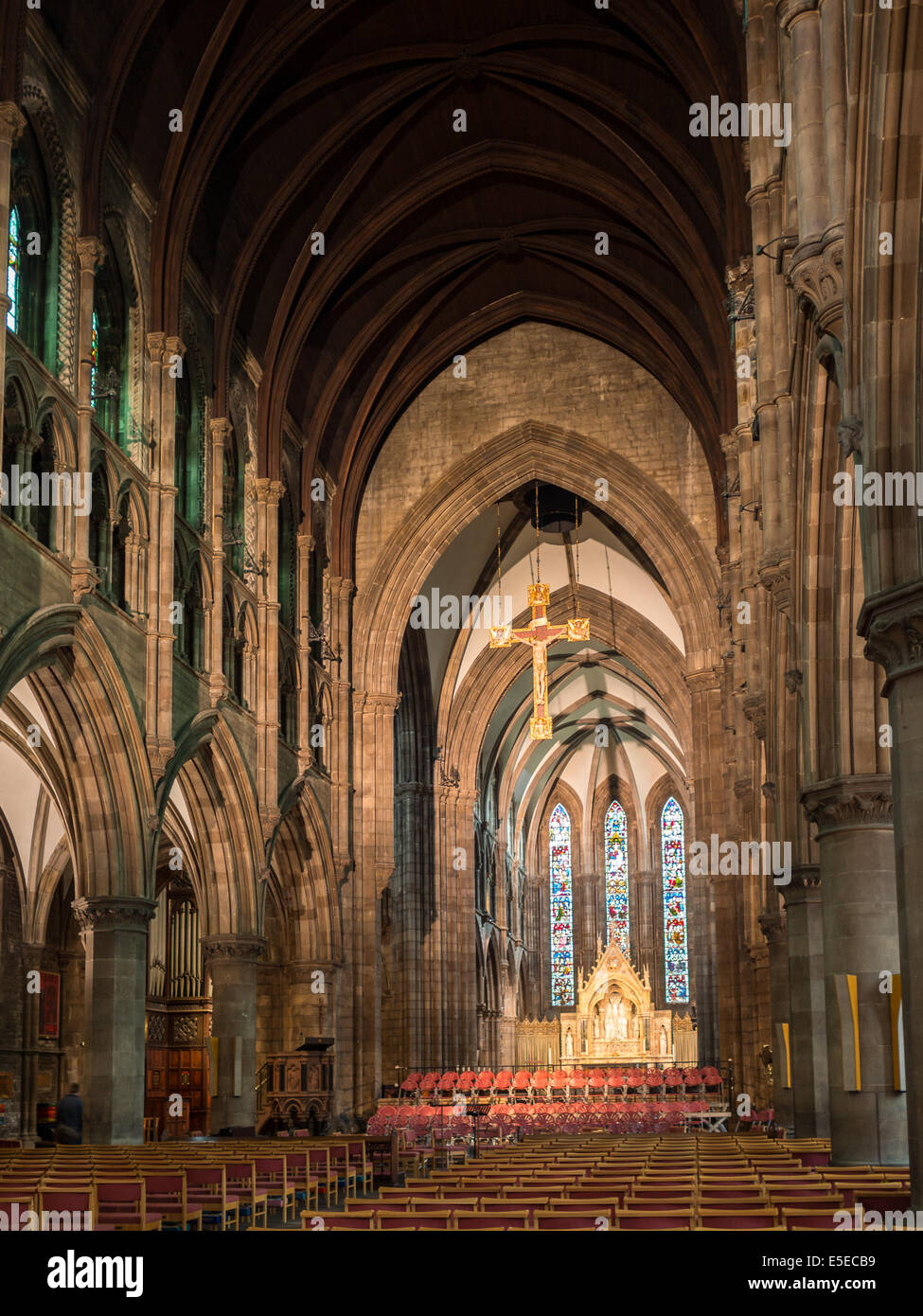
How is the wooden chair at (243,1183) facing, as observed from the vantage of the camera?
facing away from the viewer and to the right of the viewer

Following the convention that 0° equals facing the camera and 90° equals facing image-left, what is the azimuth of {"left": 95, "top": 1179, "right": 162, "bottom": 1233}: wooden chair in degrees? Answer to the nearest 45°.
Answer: approximately 225°

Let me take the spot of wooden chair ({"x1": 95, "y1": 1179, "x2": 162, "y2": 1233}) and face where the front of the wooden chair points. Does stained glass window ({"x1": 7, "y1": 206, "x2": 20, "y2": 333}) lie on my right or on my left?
on my left

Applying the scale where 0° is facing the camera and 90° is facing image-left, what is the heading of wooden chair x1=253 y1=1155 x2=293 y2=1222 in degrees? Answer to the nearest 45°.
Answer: approximately 225°

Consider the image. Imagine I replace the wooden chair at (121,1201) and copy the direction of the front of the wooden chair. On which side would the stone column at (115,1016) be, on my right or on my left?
on my left

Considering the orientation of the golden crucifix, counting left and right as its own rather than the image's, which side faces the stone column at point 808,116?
front

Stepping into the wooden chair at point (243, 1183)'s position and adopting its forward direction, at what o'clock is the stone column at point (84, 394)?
The stone column is roughly at 10 o'clock from the wooden chair.

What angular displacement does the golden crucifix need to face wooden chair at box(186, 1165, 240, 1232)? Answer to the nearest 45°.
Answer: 0° — it already faces it

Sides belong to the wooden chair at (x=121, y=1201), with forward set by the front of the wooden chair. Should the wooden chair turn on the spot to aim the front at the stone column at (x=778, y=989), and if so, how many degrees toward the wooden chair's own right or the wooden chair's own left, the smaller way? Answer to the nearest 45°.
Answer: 0° — it already faces it

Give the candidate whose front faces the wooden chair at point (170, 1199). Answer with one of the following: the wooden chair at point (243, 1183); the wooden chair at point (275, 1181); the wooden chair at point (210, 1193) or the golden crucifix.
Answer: the golden crucifix
